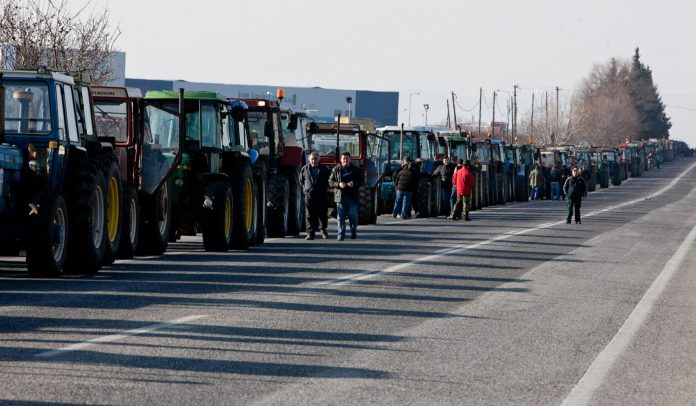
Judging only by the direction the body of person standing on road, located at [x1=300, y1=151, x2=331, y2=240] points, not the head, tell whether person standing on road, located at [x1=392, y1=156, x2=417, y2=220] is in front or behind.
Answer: behind

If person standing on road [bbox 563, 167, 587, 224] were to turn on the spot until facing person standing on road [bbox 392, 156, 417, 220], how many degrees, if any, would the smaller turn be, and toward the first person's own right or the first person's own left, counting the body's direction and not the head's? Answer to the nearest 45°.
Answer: approximately 90° to the first person's own right

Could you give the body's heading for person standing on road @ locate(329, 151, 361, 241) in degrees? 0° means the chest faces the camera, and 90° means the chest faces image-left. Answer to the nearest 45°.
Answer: approximately 0°

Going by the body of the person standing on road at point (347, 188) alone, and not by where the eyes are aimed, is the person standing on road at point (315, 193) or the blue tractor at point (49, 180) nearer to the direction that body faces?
the blue tractor

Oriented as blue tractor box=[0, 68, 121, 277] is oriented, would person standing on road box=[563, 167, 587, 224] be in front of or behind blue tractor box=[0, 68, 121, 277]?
behind

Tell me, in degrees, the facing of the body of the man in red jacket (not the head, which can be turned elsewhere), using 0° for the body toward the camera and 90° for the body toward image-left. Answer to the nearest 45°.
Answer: approximately 135°

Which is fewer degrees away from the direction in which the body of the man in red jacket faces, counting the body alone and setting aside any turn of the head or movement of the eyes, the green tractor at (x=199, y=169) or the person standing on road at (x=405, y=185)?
the person standing on road

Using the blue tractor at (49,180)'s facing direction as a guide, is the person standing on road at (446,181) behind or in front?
behind
